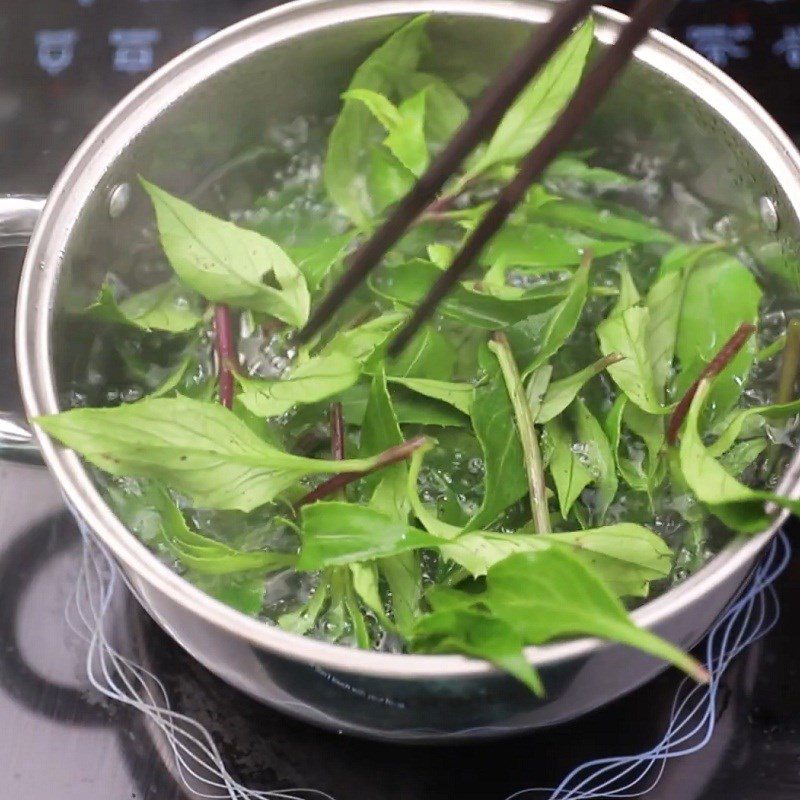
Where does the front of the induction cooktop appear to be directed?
away from the camera
